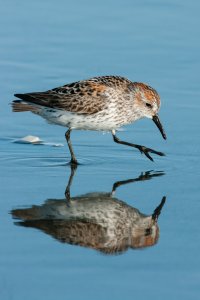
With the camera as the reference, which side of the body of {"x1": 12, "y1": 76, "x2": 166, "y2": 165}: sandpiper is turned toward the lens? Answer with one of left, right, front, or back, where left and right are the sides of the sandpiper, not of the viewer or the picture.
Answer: right

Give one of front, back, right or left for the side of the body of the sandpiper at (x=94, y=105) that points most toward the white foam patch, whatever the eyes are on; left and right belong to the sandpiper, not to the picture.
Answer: back
